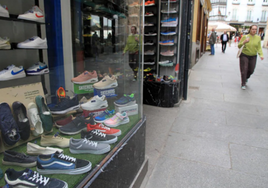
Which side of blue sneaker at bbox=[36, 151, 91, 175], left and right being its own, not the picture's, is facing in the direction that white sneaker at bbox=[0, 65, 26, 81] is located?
left

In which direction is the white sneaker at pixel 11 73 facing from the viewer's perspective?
to the viewer's left

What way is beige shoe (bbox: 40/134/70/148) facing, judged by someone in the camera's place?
facing to the right of the viewer

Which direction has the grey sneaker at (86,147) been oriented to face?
to the viewer's right

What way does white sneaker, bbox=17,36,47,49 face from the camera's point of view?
to the viewer's left
